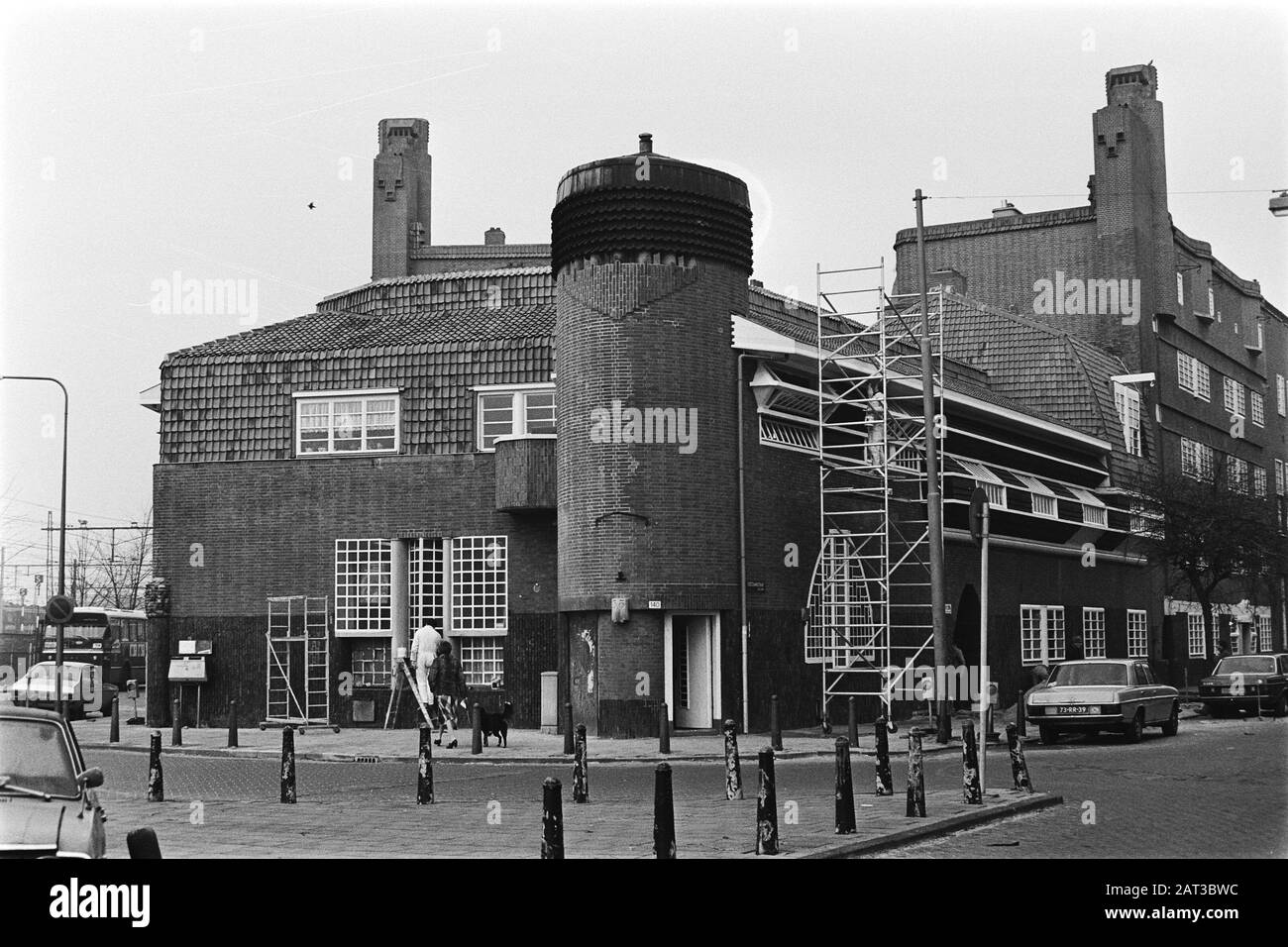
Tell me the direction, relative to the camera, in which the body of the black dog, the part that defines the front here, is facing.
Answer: to the viewer's right

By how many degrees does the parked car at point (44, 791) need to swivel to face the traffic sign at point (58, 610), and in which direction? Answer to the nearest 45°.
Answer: approximately 180°

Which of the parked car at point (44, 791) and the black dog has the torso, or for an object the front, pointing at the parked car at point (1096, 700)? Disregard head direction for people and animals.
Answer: the black dog

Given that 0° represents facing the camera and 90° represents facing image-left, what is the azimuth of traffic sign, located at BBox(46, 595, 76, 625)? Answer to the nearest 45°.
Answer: approximately 0°

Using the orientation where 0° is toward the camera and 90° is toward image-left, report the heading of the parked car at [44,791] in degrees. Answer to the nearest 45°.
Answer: approximately 0°

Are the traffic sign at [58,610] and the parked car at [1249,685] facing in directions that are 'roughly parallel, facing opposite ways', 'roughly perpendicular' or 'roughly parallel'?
roughly perpendicular
